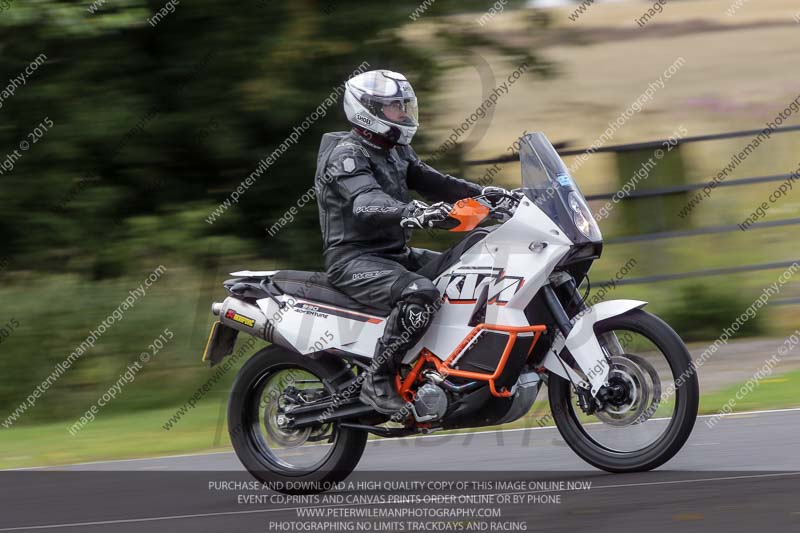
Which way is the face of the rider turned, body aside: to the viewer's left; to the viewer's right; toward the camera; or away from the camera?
to the viewer's right

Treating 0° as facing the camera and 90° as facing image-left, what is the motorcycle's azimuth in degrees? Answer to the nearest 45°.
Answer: approximately 270°
